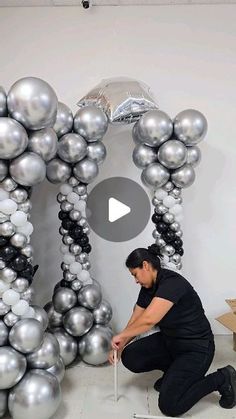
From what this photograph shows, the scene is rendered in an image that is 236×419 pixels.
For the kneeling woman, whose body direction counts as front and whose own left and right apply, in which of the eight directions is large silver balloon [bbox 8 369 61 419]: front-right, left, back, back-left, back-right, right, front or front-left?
front-left

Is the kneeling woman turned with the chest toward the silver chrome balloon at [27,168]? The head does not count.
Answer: yes

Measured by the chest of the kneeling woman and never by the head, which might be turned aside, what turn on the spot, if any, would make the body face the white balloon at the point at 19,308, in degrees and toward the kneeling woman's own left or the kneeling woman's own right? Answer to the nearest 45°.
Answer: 0° — they already face it

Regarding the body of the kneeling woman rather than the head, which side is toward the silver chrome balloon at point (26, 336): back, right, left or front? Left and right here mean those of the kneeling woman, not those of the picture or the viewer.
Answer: front

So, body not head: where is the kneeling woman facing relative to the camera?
to the viewer's left

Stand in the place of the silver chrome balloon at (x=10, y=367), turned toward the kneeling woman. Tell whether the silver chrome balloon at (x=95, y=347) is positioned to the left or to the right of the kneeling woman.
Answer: left

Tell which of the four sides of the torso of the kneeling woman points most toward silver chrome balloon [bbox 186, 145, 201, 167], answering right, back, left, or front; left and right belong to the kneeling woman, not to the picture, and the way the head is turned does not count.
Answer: right

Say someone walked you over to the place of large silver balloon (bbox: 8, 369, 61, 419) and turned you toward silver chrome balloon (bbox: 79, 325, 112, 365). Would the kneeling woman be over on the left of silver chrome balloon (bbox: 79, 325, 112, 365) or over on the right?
right

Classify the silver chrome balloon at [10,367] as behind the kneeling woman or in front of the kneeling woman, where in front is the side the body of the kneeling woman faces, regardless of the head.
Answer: in front

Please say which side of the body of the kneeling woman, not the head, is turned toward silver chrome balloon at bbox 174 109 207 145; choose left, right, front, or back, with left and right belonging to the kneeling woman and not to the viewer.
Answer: right

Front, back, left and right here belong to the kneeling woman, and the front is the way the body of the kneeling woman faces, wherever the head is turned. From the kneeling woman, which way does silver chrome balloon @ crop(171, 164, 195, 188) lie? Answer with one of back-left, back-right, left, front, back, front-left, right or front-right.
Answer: right

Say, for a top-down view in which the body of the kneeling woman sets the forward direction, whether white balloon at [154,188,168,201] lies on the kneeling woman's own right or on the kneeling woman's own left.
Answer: on the kneeling woman's own right
